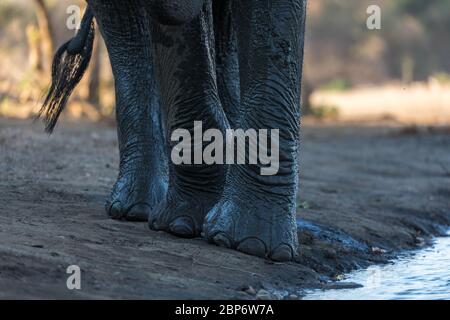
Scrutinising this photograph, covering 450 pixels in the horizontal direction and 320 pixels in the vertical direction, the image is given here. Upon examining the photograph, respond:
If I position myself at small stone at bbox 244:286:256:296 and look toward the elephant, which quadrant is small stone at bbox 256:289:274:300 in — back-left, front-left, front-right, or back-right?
back-right

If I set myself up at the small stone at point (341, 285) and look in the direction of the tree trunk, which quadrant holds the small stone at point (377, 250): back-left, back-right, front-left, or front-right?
front-right

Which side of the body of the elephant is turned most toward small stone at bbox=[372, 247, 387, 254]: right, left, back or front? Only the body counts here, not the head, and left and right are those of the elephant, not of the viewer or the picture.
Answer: left

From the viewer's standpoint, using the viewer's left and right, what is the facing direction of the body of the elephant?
facing the viewer and to the right of the viewer

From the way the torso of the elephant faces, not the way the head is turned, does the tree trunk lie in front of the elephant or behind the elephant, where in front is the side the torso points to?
behind

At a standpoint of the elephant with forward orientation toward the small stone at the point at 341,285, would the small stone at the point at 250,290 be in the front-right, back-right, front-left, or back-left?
front-right

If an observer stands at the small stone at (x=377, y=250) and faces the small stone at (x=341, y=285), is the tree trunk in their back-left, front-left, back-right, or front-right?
back-right

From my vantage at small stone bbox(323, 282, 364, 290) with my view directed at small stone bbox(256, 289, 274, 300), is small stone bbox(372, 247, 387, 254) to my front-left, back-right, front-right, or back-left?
back-right
